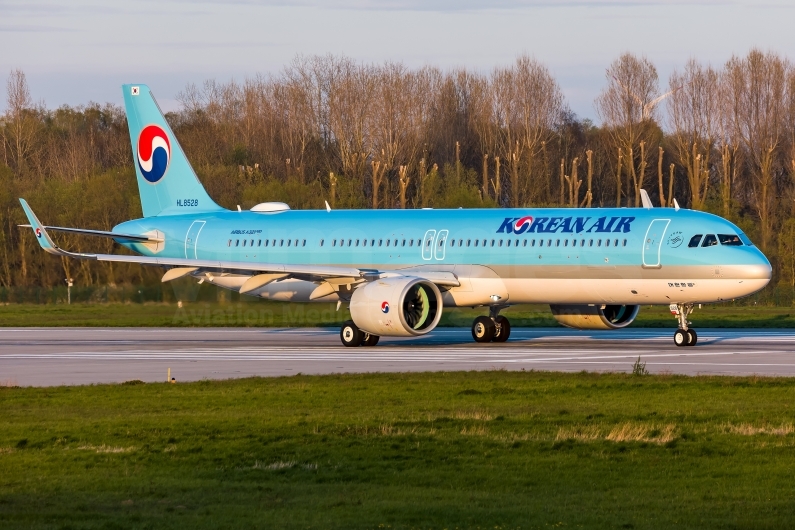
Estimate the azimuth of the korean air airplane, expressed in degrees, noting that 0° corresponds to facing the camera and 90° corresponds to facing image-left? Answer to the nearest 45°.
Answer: approximately 315°
